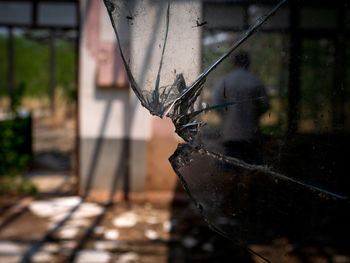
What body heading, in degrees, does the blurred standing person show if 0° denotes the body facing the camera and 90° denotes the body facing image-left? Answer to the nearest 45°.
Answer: approximately 180°
